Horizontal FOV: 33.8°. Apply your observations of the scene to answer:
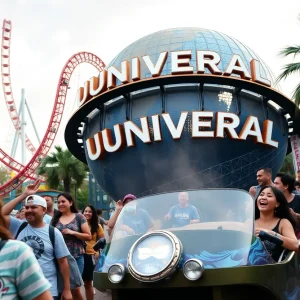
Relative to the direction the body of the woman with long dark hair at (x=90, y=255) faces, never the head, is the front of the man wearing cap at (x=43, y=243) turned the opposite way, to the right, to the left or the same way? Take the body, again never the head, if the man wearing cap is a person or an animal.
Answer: the same way

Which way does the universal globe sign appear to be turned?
toward the camera

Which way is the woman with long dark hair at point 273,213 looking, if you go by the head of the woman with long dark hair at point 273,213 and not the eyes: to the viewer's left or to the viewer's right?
to the viewer's left

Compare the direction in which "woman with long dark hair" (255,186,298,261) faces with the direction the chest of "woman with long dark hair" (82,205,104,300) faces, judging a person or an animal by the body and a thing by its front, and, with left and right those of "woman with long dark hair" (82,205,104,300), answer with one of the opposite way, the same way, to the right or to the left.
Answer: the same way

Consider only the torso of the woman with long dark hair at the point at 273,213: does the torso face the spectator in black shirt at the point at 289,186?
no

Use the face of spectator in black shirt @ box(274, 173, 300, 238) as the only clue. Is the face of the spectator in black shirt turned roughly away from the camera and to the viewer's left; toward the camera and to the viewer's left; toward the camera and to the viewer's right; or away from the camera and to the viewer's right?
toward the camera and to the viewer's left

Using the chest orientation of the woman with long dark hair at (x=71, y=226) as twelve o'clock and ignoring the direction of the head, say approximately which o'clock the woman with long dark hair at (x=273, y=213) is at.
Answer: the woman with long dark hair at (x=273, y=213) is roughly at 9 o'clock from the woman with long dark hair at (x=71, y=226).

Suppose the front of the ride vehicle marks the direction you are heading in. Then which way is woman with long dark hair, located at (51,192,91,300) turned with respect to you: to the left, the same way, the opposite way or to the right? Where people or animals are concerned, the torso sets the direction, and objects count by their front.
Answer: the same way

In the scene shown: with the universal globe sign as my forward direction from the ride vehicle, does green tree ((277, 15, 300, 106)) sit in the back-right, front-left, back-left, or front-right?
front-right

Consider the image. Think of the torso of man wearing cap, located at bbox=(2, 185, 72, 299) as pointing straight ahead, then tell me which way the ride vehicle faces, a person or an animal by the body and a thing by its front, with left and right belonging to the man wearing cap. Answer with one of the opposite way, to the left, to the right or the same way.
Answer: the same way

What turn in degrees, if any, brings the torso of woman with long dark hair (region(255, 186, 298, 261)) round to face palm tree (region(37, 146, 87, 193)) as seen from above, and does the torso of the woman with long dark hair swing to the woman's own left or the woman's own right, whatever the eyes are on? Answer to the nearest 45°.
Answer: approximately 90° to the woman's own right

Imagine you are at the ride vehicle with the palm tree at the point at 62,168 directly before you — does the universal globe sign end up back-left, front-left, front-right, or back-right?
front-right

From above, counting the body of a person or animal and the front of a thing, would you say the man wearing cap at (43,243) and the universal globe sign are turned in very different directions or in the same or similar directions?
same or similar directions

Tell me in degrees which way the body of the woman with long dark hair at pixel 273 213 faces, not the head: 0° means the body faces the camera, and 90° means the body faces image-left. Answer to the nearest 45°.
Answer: approximately 45°
